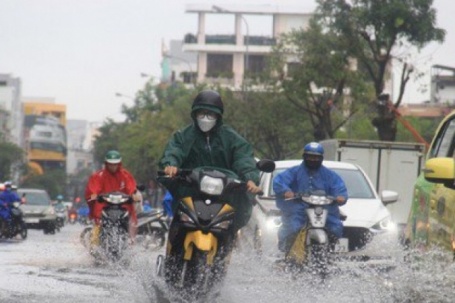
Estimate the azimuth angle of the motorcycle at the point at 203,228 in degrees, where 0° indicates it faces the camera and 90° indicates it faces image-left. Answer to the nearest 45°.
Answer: approximately 0°

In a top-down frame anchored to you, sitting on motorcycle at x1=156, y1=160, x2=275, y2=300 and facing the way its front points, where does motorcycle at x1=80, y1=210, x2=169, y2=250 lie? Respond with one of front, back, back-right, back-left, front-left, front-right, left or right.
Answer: back

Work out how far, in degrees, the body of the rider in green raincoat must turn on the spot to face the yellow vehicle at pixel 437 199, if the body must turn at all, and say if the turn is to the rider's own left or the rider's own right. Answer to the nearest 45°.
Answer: approximately 90° to the rider's own left

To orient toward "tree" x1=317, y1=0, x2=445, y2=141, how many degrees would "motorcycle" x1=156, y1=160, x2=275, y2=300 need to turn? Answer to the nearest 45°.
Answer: approximately 180°

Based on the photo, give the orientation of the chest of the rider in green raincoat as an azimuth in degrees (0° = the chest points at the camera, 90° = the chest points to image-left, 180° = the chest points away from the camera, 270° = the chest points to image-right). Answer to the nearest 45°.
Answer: approximately 0°

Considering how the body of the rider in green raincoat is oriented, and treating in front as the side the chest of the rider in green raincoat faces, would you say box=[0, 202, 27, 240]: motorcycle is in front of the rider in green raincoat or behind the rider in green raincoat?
behind
